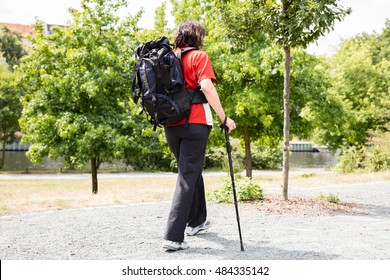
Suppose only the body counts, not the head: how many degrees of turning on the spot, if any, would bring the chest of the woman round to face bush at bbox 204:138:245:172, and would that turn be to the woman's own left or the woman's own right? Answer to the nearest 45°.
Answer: approximately 45° to the woman's own left

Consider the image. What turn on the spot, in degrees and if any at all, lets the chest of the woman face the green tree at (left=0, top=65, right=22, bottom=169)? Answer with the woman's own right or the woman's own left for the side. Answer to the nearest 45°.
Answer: approximately 90° to the woman's own left

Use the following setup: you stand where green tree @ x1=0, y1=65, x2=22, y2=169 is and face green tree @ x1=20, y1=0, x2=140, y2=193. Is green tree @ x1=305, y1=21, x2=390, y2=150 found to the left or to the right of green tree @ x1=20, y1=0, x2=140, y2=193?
left

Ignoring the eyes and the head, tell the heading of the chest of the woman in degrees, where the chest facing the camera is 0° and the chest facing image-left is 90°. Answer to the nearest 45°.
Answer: approximately 225°

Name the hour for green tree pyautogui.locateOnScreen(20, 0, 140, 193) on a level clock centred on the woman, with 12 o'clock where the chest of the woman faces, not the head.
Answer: The green tree is roughly at 10 o'clock from the woman.
